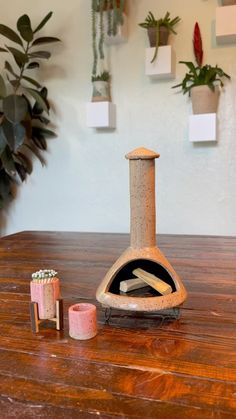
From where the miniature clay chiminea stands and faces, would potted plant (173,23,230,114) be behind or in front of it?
behind

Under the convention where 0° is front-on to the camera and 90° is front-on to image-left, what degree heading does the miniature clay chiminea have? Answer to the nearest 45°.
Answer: approximately 0°

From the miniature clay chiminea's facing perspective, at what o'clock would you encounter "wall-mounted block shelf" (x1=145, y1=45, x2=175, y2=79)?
The wall-mounted block shelf is roughly at 6 o'clock from the miniature clay chiminea.

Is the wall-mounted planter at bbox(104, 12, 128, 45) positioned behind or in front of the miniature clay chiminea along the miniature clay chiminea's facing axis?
behind

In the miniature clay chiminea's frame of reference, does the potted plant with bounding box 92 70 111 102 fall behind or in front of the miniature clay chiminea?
behind

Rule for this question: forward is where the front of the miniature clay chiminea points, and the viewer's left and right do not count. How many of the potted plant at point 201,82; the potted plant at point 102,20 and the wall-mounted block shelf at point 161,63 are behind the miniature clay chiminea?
3

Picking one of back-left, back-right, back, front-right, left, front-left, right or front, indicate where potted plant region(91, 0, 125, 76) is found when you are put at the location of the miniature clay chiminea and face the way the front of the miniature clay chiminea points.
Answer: back

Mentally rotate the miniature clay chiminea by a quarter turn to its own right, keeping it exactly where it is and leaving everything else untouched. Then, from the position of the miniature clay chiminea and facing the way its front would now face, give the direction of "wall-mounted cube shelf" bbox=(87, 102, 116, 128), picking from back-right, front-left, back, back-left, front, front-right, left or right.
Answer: right

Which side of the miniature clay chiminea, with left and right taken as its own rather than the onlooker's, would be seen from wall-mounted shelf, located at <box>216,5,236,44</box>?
back
